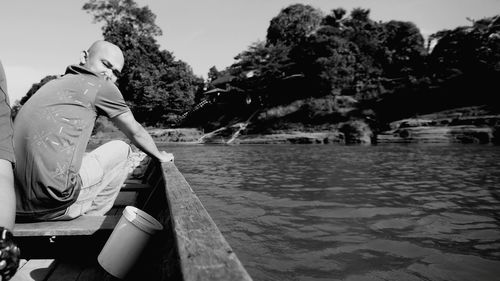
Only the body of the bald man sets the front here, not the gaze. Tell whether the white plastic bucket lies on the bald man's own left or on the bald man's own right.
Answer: on the bald man's own right

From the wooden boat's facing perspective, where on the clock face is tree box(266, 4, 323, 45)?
The tree is roughly at 1 o'clock from the wooden boat.

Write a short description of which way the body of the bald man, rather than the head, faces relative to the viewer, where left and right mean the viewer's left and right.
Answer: facing away from the viewer and to the right of the viewer

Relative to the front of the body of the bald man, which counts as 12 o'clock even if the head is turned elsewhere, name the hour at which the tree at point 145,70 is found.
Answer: The tree is roughly at 11 o'clock from the bald man.

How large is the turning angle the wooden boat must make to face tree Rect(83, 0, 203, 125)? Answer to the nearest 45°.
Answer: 0° — it already faces it

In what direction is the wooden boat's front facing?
away from the camera

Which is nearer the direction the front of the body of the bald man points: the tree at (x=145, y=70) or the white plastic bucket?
the tree
